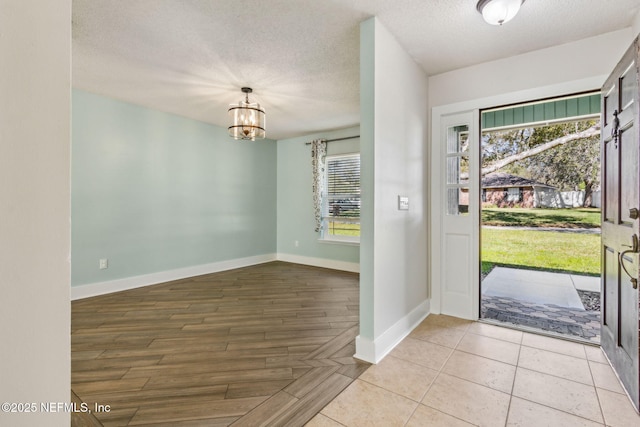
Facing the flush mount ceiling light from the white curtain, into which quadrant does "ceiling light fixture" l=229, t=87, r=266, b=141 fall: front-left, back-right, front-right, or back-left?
front-right

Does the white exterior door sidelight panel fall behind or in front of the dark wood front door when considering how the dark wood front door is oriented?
in front

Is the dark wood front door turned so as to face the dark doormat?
no

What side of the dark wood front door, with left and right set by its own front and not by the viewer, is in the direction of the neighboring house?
right

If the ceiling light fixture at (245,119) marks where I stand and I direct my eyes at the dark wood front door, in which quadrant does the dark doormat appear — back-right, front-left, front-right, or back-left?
front-left

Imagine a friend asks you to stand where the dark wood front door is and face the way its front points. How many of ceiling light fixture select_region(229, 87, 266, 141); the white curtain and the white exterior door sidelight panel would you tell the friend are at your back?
0

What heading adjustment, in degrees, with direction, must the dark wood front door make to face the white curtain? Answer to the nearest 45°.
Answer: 0° — it already faces it

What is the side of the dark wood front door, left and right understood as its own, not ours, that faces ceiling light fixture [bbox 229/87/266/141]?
front

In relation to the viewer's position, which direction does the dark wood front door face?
facing to the left of the viewer

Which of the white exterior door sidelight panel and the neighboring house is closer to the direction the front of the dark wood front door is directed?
the white exterior door sidelight panel
